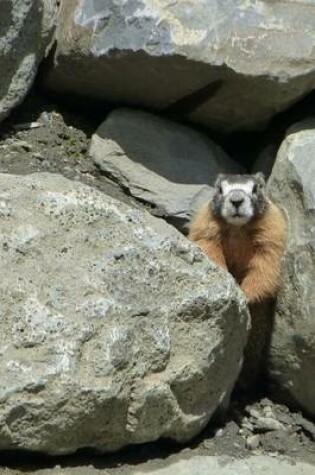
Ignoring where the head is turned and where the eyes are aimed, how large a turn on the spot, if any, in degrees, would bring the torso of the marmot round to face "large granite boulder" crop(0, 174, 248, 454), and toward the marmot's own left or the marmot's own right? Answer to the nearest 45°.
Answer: approximately 45° to the marmot's own right

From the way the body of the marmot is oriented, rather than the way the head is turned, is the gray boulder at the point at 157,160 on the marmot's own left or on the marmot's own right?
on the marmot's own right

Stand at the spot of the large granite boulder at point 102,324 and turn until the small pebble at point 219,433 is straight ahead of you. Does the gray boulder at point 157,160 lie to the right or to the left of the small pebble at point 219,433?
left

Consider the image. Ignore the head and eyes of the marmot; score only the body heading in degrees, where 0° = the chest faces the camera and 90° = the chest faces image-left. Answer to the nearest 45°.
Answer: approximately 0°

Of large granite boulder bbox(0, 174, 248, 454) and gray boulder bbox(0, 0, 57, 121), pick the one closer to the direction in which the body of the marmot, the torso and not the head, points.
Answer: the large granite boulder
